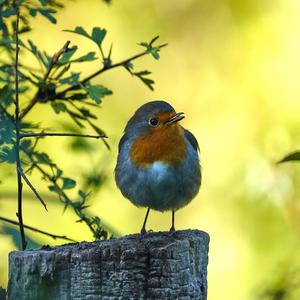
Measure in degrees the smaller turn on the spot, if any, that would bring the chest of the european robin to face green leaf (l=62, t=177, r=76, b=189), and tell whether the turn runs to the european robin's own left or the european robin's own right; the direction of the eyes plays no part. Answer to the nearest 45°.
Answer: approximately 45° to the european robin's own right

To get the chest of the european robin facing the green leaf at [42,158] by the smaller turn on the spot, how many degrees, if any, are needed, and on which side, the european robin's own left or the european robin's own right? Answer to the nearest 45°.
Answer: approximately 45° to the european robin's own right

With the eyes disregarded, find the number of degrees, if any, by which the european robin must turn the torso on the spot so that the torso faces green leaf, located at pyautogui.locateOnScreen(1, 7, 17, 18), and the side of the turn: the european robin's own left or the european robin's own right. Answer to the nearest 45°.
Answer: approximately 45° to the european robin's own right

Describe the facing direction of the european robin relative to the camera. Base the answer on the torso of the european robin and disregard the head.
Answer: toward the camera
